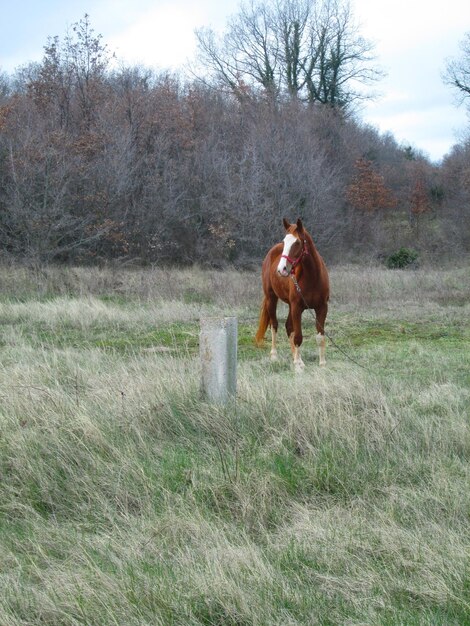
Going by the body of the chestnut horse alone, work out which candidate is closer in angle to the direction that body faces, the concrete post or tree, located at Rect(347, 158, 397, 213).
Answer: the concrete post

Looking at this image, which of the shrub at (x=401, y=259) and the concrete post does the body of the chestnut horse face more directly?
the concrete post

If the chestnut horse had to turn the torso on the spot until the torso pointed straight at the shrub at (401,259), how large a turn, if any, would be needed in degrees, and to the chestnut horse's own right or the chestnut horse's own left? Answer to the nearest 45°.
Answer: approximately 135° to the chestnut horse's own left

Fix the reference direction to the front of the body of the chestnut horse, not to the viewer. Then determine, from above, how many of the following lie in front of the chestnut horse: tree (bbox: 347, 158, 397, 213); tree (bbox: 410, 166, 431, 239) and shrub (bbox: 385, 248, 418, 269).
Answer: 0

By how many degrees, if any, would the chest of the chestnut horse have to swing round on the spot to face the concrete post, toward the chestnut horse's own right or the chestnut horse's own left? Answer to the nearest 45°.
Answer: approximately 45° to the chestnut horse's own right

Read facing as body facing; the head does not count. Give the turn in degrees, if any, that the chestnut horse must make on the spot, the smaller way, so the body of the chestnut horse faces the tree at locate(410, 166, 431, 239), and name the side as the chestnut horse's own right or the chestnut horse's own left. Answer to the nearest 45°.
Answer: approximately 135° to the chestnut horse's own left

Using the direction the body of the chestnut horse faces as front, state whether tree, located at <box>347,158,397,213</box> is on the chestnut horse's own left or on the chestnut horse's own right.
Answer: on the chestnut horse's own left
